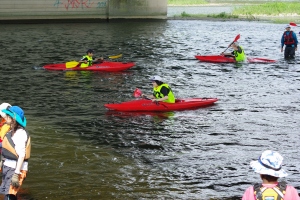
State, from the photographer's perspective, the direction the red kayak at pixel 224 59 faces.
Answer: facing to the left of the viewer

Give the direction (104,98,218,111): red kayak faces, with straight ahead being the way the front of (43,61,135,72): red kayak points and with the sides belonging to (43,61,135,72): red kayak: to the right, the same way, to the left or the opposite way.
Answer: the opposite way

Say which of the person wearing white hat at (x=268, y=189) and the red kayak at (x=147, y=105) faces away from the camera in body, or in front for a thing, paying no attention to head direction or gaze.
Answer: the person wearing white hat

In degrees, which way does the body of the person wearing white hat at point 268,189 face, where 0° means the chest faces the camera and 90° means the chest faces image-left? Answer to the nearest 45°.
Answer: approximately 180°

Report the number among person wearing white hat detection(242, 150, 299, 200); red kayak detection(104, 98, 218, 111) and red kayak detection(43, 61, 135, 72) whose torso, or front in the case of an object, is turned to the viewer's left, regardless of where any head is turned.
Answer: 1

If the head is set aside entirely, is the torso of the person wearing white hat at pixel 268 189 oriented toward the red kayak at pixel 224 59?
yes

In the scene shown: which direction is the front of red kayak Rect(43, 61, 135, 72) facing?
to the viewer's right

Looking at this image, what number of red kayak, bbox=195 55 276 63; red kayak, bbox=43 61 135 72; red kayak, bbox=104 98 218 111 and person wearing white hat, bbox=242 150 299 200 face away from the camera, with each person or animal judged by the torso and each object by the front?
1

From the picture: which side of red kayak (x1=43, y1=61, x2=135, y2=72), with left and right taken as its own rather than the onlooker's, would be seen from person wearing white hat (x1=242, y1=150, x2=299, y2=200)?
right

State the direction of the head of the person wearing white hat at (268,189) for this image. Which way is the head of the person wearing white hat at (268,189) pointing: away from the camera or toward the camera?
away from the camera

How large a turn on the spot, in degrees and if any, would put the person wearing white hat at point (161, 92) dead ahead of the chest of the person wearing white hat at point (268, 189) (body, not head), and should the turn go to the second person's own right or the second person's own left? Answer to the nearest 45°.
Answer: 0° — they already face them

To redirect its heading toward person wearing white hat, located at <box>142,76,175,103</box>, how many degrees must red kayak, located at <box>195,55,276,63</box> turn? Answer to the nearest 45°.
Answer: approximately 90° to its left

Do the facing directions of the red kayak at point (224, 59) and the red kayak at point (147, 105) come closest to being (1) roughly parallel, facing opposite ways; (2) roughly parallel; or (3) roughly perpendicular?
roughly parallel

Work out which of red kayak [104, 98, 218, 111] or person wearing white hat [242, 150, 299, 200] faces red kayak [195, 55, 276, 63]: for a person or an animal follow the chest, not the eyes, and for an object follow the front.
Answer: the person wearing white hat

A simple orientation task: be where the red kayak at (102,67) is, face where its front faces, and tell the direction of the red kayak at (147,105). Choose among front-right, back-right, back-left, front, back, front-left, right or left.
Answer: right

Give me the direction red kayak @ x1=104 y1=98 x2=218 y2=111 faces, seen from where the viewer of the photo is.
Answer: facing to the left of the viewer

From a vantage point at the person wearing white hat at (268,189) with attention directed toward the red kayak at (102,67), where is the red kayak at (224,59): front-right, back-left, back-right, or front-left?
front-right

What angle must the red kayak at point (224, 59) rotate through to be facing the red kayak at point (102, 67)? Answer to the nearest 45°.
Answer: approximately 45° to its left
